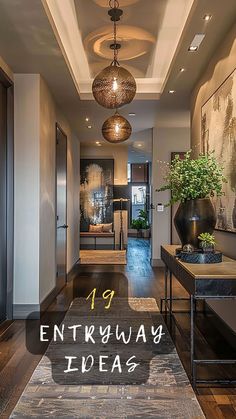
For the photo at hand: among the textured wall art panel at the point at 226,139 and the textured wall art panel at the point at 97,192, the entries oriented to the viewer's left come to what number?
1

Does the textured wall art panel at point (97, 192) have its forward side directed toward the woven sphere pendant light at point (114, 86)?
yes

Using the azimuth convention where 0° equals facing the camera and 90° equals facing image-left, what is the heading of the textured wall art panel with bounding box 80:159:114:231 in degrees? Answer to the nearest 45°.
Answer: approximately 0°

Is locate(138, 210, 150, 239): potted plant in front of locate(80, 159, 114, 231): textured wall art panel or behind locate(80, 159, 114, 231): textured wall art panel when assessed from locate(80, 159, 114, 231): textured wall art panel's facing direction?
behind

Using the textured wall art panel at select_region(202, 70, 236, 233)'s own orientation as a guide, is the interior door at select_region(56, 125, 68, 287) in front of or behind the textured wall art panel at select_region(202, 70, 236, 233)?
in front

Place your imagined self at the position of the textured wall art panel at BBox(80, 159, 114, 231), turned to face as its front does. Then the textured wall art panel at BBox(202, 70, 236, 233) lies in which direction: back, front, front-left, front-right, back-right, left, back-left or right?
front

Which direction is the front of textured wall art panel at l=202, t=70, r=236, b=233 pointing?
to the viewer's left

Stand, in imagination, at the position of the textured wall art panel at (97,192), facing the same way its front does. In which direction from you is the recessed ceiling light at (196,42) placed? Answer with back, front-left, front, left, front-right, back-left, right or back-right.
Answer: front

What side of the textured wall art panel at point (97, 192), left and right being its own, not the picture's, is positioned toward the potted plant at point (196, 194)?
front

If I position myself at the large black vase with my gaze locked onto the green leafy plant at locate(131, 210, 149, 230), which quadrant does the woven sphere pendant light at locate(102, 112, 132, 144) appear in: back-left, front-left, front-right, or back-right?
front-left

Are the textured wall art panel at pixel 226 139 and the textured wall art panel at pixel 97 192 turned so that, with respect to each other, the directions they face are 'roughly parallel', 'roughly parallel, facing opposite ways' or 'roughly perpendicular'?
roughly perpendicular

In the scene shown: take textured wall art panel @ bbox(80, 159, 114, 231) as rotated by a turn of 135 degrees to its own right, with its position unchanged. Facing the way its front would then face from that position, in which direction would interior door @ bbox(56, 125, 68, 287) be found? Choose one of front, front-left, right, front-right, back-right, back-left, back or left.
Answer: back-left

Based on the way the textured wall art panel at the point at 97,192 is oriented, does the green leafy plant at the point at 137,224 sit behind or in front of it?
behind

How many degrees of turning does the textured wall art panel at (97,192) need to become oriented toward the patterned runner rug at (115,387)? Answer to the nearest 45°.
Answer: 0° — it already faces it
